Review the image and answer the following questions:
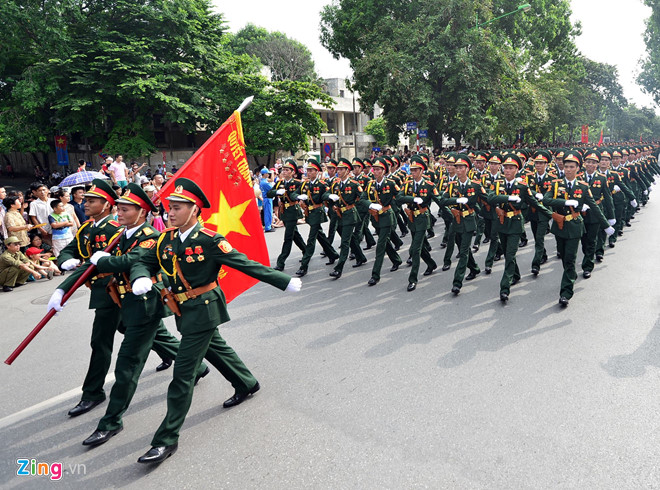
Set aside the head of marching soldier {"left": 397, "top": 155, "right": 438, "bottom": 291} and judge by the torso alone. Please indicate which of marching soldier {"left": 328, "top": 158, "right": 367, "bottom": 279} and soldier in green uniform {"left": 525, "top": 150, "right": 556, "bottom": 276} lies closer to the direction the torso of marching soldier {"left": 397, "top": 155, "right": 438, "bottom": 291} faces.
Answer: the marching soldier

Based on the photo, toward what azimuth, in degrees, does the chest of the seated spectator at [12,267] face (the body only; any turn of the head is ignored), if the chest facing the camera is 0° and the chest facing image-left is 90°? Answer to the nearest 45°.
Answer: approximately 315°

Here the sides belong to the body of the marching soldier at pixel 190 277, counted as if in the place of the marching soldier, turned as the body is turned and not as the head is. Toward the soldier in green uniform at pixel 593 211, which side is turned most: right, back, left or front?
back

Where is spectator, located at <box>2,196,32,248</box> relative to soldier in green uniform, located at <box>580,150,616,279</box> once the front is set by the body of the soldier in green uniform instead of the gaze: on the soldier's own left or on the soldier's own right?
on the soldier's own right

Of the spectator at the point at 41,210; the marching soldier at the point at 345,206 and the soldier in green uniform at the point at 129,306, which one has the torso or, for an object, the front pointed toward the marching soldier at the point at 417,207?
the spectator

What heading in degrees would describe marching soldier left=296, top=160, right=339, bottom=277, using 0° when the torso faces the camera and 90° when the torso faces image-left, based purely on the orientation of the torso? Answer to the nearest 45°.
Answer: approximately 45°

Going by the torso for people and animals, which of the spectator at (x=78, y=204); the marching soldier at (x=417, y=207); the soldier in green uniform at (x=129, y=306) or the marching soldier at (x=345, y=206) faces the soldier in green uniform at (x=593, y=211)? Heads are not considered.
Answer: the spectator
